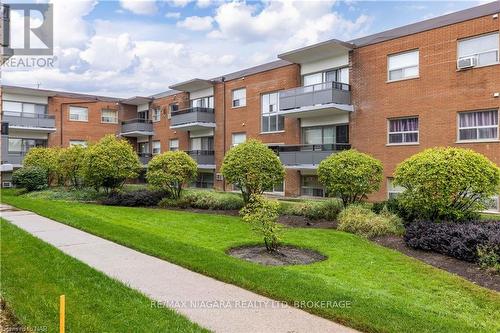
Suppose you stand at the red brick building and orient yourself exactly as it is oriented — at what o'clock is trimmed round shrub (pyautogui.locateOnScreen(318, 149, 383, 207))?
The trimmed round shrub is roughly at 11 o'clock from the red brick building.

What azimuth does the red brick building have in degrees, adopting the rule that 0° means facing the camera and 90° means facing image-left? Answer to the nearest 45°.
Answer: approximately 45°

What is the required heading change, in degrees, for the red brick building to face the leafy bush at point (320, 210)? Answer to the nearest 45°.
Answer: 0° — it already faces it

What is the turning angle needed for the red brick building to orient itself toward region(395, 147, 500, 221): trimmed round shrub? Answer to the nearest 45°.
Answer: approximately 45° to its left

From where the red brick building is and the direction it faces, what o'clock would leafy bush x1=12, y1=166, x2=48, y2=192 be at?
The leafy bush is roughly at 2 o'clock from the red brick building.

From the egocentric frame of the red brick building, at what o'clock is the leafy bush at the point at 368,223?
The leafy bush is roughly at 11 o'clock from the red brick building.
